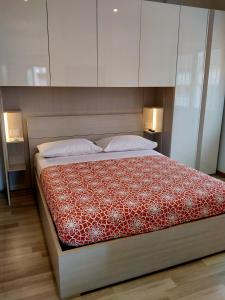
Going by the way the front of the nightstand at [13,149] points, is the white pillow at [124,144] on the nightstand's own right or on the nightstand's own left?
on the nightstand's own left

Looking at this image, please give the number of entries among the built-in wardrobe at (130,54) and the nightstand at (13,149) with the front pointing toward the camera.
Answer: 2

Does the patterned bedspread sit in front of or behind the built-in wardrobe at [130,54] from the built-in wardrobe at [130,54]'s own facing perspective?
in front

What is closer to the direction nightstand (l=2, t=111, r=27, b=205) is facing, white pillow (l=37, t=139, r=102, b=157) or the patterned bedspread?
the patterned bedspread

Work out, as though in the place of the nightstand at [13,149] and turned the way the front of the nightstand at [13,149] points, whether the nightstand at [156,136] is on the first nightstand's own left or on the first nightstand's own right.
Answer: on the first nightstand's own left

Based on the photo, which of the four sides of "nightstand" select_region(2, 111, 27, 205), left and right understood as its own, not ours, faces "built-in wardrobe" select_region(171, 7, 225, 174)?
left

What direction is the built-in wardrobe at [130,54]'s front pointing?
toward the camera

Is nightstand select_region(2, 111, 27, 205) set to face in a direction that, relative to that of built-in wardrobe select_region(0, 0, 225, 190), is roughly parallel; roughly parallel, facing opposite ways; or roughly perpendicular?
roughly parallel

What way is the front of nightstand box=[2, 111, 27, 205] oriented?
toward the camera
